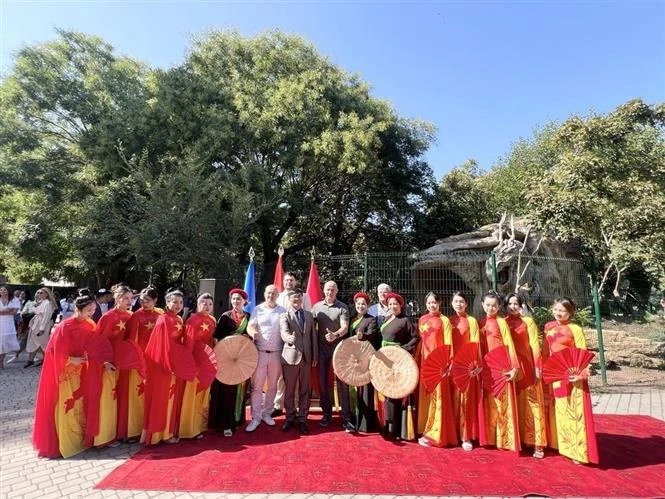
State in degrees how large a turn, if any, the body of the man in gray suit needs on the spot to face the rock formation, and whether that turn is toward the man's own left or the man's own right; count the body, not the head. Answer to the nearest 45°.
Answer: approximately 135° to the man's own left

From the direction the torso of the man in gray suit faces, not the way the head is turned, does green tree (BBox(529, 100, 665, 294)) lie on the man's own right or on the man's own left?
on the man's own left

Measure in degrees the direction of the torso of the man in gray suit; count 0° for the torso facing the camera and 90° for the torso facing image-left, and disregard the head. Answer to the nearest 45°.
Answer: approximately 0°

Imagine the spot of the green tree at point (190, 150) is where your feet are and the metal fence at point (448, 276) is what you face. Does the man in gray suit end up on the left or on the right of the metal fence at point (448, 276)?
right

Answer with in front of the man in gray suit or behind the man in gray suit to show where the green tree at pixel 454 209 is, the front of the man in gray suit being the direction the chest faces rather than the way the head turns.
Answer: behind

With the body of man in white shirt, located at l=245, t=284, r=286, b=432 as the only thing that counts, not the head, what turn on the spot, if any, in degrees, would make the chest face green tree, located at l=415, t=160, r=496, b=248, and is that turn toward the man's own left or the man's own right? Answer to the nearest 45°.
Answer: approximately 135° to the man's own left

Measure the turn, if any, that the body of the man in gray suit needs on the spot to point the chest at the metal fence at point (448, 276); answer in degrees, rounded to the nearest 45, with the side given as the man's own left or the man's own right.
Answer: approximately 135° to the man's own left

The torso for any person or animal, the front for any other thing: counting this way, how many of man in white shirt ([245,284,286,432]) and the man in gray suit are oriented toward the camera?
2
